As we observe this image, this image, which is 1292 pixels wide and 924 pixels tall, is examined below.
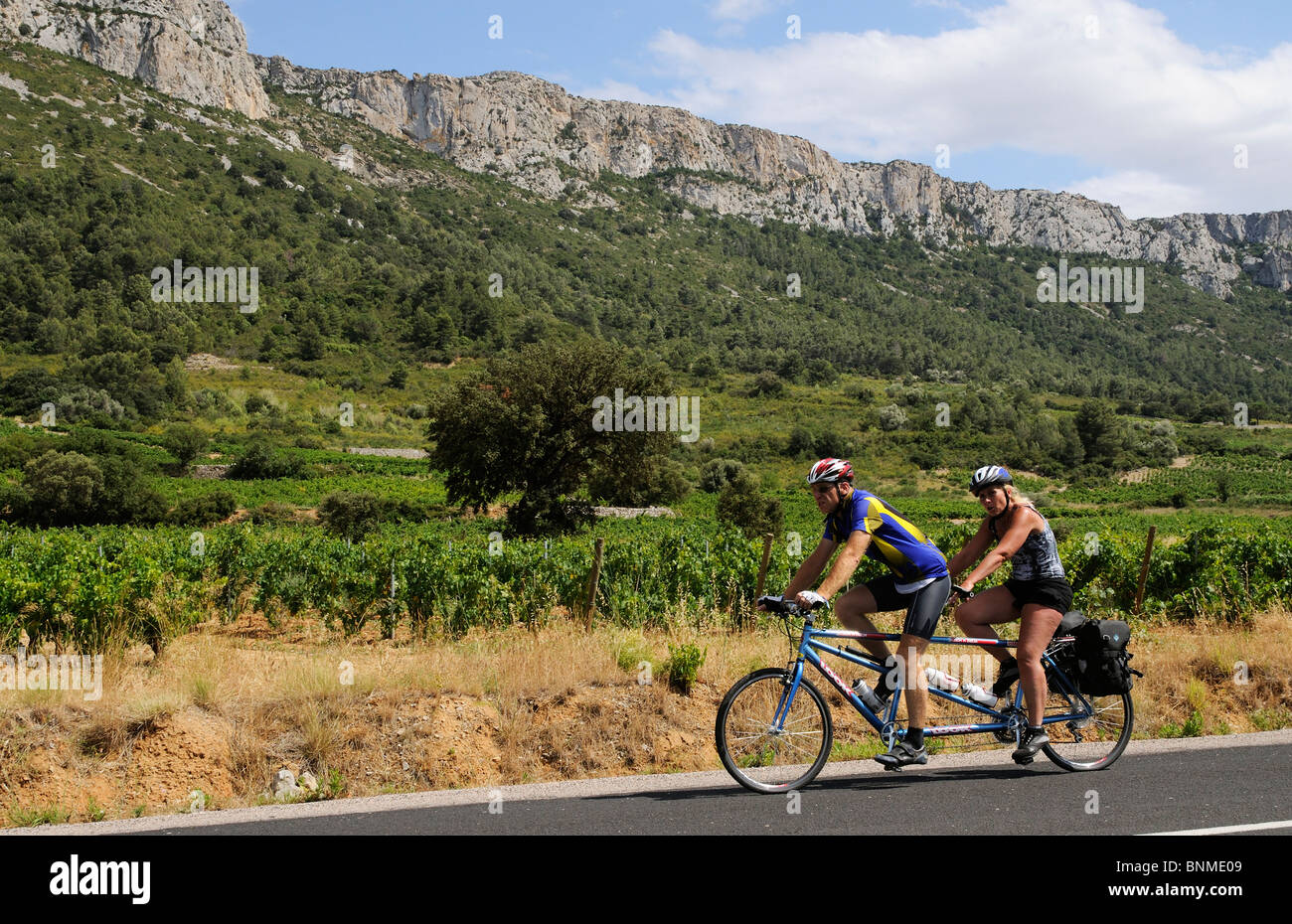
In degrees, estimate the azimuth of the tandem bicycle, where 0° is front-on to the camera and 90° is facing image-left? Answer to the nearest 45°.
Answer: approximately 90°

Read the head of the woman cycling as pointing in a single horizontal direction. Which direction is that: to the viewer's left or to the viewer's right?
to the viewer's left

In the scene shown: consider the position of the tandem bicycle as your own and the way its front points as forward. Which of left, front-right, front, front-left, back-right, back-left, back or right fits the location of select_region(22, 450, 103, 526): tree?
front-right

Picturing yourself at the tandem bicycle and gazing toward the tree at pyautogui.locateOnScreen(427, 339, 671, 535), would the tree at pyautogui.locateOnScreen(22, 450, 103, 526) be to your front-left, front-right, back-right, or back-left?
front-left

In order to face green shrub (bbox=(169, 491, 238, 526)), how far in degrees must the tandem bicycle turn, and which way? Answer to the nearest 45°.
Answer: approximately 45° to its right

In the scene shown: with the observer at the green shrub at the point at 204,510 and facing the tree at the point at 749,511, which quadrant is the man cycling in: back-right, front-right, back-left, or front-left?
front-right

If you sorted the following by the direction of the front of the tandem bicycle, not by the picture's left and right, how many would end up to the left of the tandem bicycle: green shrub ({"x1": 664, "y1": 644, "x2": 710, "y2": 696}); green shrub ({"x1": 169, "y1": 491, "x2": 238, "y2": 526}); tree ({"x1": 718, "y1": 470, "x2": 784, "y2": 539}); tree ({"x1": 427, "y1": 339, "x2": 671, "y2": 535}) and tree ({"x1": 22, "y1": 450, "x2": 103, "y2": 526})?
0

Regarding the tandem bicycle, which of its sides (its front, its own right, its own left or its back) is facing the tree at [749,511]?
right

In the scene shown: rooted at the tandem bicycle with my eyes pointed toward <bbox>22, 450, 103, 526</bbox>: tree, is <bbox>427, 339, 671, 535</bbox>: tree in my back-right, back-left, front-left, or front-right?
front-right

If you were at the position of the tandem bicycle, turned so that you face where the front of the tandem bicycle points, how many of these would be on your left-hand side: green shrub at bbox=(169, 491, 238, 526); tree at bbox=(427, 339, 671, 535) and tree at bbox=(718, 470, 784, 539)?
0
